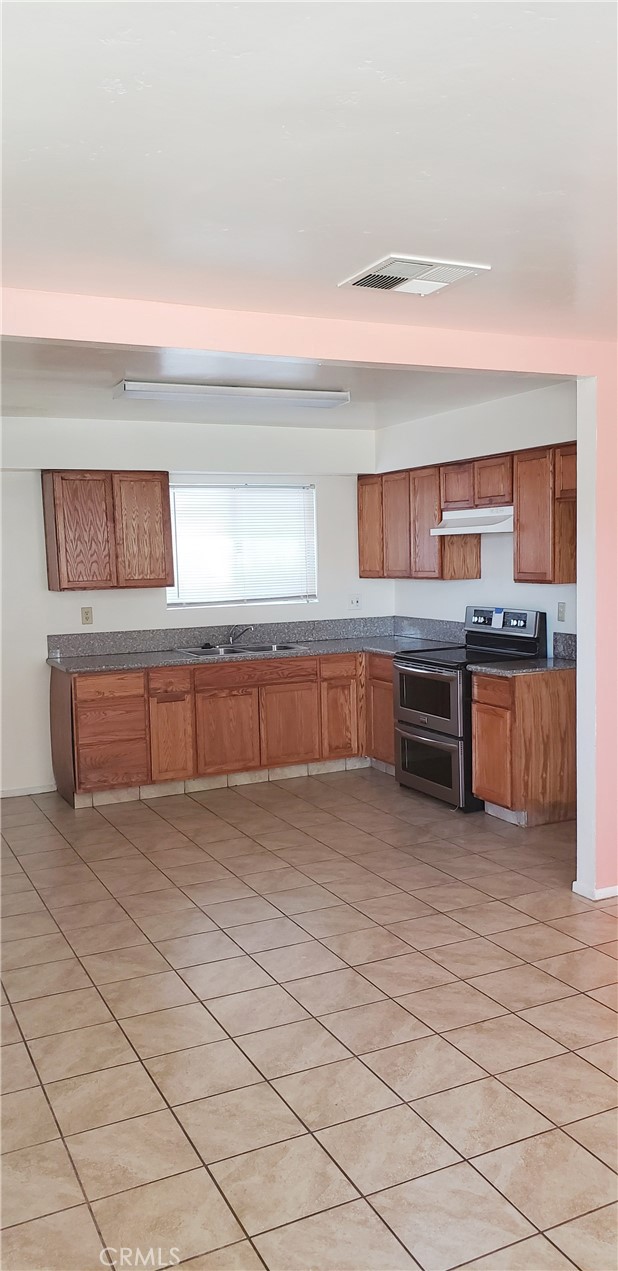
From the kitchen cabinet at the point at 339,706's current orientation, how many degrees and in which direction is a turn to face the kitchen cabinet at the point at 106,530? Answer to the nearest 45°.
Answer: approximately 135° to its right

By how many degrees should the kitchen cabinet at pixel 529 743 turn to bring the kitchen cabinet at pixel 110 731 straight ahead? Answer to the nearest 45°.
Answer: approximately 45° to its right

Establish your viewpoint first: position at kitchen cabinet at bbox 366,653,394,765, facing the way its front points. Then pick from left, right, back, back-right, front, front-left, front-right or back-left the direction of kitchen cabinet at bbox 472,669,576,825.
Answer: left

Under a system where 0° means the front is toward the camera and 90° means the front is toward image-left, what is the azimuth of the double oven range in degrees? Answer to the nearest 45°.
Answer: approximately 45°

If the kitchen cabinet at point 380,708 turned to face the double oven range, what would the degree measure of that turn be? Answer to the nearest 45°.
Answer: approximately 90° to its left
